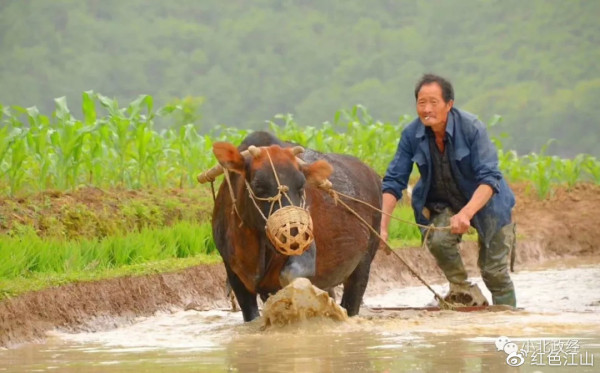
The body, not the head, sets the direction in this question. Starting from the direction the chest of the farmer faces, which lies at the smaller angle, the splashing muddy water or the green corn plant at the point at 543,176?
the splashing muddy water

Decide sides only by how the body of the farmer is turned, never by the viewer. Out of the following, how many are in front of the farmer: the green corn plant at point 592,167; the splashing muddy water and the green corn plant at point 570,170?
1

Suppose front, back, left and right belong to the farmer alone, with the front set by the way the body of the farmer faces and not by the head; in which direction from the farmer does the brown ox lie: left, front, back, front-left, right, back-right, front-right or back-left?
front

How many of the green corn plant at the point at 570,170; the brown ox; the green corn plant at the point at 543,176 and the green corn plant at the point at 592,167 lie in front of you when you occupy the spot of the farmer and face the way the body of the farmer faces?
1

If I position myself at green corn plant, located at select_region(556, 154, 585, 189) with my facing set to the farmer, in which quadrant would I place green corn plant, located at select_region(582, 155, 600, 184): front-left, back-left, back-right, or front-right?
back-left

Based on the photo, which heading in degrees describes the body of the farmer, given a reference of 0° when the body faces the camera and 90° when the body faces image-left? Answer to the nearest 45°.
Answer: approximately 45°

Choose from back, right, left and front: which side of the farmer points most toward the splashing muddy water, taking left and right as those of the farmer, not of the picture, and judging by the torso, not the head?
front

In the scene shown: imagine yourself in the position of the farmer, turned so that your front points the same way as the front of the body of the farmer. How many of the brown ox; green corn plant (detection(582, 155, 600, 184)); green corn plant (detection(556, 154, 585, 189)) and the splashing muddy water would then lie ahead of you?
2

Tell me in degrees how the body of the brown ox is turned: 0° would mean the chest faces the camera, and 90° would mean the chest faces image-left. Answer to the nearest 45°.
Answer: approximately 45°

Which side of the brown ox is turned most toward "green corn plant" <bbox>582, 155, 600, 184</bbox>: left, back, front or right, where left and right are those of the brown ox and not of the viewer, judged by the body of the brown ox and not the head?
back

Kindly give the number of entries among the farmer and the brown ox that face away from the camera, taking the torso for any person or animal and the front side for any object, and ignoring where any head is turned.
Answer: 0

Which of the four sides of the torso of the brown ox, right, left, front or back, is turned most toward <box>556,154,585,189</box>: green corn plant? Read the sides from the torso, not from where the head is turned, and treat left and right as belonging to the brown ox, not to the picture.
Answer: back

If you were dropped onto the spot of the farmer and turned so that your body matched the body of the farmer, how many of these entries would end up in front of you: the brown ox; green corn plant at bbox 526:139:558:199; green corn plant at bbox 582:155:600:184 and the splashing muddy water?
2

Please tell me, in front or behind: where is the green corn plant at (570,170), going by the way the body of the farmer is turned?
behind

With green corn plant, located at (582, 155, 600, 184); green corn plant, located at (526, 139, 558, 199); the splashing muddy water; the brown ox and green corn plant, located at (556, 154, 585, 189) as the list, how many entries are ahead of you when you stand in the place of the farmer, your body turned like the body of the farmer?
2
